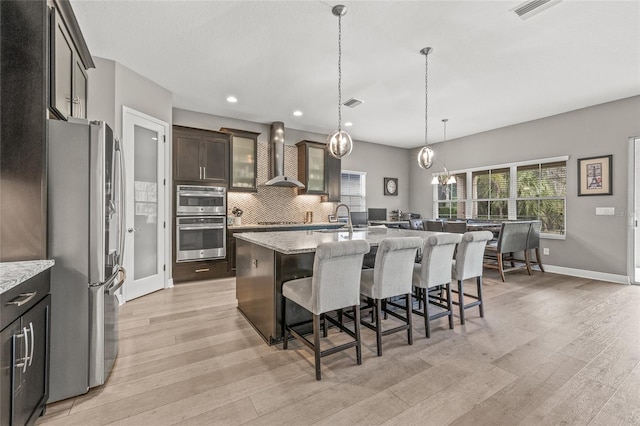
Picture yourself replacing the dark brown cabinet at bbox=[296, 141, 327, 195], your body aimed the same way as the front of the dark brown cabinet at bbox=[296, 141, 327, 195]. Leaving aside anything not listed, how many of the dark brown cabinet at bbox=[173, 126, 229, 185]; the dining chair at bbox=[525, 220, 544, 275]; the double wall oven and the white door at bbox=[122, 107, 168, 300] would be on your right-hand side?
3

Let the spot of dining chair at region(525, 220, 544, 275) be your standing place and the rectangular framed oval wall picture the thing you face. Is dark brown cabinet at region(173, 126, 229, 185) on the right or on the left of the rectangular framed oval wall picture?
left

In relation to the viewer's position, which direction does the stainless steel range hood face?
facing the viewer and to the right of the viewer

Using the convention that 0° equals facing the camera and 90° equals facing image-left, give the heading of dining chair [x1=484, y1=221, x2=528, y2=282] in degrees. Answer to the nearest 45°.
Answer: approximately 135°

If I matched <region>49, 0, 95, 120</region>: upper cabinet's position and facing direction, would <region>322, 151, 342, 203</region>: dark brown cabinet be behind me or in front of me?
in front

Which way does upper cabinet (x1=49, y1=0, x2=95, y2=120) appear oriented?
to the viewer's right

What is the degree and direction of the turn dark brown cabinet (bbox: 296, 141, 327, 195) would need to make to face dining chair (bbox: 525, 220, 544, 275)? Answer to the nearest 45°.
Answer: approximately 45° to its left

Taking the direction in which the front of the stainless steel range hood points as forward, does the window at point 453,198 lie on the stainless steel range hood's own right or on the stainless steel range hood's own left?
on the stainless steel range hood's own left

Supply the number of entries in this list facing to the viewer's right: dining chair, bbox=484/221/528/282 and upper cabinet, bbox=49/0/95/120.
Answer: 1

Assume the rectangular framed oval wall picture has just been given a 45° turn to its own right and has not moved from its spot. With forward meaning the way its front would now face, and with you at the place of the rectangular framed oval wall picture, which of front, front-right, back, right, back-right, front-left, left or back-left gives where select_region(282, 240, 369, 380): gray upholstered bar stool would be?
front
